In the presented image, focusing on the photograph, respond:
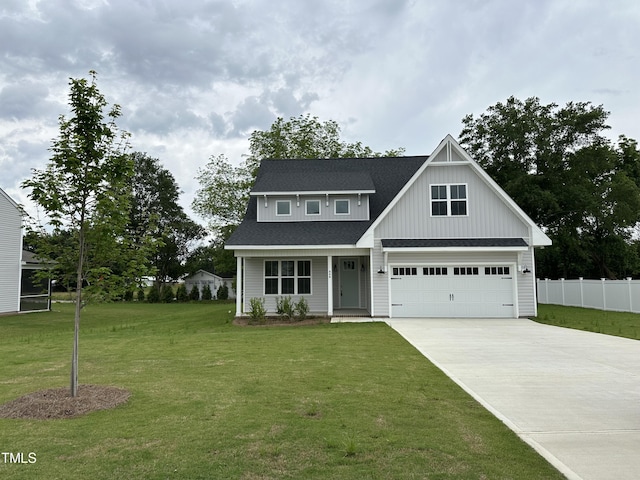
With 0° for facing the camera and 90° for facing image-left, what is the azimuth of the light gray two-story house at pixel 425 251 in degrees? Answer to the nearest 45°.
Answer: approximately 0°

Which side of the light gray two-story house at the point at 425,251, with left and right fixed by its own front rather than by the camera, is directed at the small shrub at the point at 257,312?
right

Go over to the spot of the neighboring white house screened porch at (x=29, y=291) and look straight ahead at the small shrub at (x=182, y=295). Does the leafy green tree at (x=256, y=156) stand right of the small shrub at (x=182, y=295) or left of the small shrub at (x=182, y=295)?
right

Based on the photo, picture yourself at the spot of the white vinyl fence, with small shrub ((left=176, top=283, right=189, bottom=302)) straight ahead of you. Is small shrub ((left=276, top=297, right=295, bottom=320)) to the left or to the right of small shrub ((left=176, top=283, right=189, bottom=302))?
left

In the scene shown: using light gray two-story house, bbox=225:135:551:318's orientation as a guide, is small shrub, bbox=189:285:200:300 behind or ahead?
behind

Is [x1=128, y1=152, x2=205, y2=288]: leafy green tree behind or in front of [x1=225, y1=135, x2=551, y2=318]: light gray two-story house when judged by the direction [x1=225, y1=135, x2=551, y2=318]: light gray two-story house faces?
behind

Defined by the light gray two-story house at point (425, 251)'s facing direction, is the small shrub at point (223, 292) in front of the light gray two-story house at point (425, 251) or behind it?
behind

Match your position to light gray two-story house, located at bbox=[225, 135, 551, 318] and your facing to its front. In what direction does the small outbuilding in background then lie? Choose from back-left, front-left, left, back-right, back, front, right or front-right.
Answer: back-right

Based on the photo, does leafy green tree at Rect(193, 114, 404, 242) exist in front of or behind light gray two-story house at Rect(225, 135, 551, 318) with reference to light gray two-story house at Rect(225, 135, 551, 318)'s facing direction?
behind

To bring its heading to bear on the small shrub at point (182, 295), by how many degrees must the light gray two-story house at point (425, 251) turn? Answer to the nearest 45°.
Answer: approximately 135° to its right

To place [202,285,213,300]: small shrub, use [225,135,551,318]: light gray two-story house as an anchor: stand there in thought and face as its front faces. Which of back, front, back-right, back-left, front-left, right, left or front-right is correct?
back-right
